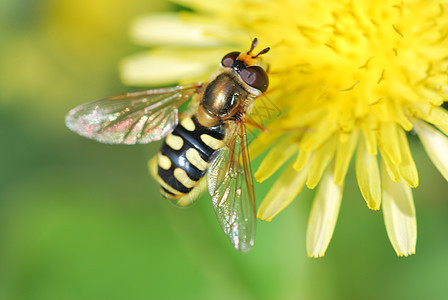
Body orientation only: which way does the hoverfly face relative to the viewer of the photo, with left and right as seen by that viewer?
facing away from the viewer and to the right of the viewer
